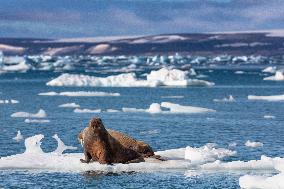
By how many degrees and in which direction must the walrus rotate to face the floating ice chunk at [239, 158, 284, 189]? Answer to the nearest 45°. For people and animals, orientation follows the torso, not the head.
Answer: approximately 90° to its left

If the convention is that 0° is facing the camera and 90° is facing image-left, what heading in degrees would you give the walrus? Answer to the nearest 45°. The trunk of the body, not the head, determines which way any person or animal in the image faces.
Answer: approximately 45°

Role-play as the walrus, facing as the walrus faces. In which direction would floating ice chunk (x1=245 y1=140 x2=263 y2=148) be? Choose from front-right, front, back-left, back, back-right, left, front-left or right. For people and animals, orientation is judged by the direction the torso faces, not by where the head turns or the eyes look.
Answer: back

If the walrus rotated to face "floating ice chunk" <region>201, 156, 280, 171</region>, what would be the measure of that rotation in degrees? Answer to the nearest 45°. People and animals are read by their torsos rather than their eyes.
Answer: approximately 135° to its left

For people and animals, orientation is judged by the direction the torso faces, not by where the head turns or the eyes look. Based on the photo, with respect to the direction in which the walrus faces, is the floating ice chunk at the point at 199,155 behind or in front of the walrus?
behind
